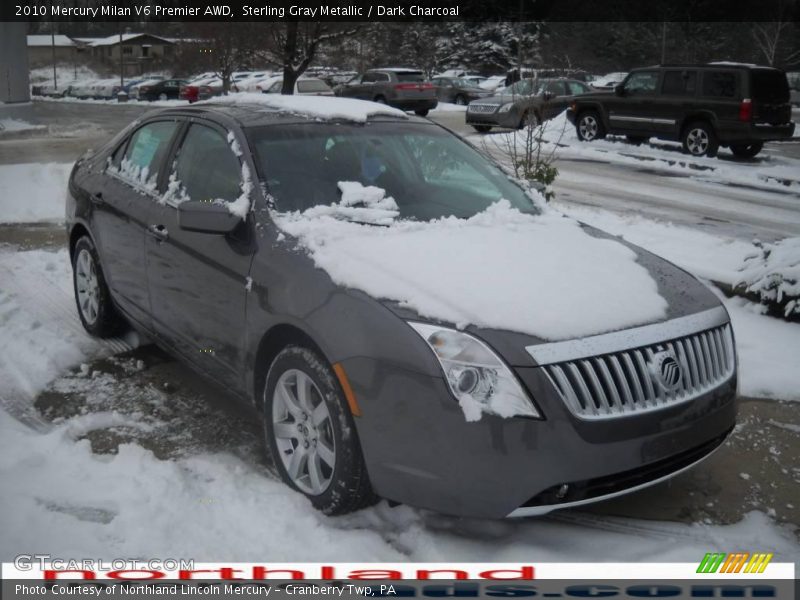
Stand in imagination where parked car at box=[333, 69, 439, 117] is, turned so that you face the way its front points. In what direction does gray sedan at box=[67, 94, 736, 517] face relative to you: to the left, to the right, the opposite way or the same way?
the opposite way

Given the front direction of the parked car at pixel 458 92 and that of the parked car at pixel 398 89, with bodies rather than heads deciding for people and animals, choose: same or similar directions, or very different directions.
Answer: very different directions

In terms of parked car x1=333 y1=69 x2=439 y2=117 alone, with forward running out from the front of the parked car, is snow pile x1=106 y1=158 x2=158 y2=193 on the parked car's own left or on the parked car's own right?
on the parked car's own left

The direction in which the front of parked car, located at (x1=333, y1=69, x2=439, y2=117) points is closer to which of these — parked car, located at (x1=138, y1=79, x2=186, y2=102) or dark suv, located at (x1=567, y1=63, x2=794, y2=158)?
the parked car

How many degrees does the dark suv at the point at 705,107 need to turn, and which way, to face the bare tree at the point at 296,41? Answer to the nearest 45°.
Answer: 0° — it already faces it

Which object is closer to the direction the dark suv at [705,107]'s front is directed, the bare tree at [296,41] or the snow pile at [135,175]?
the bare tree

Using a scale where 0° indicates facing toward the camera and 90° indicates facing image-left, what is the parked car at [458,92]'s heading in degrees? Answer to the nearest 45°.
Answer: approximately 315°

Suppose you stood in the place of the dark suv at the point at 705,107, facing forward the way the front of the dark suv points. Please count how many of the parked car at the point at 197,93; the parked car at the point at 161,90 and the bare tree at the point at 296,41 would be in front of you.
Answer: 3

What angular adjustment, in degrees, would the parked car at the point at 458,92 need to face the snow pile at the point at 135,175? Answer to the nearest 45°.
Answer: approximately 45° to its right
